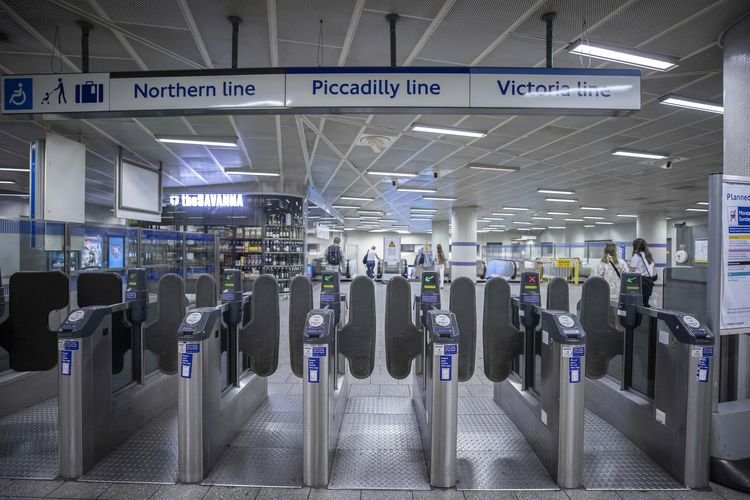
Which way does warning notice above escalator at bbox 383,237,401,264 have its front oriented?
toward the camera

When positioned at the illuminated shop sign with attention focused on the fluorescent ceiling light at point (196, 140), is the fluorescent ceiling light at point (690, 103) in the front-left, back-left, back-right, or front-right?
front-left

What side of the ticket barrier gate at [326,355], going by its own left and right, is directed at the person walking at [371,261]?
back

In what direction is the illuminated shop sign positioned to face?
toward the camera

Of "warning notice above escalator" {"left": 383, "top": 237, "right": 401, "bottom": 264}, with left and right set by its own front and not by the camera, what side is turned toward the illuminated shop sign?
front

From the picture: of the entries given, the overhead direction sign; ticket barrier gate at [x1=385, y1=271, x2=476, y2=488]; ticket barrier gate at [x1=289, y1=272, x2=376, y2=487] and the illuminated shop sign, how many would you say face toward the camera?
4

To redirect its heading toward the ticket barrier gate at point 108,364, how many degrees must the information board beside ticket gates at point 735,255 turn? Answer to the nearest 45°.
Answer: approximately 45° to its right

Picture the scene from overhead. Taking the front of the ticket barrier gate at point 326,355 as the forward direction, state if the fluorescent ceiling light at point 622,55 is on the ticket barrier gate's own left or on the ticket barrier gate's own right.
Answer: on the ticket barrier gate's own left

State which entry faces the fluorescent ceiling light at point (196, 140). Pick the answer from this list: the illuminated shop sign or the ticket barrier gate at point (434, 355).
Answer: the illuminated shop sign
